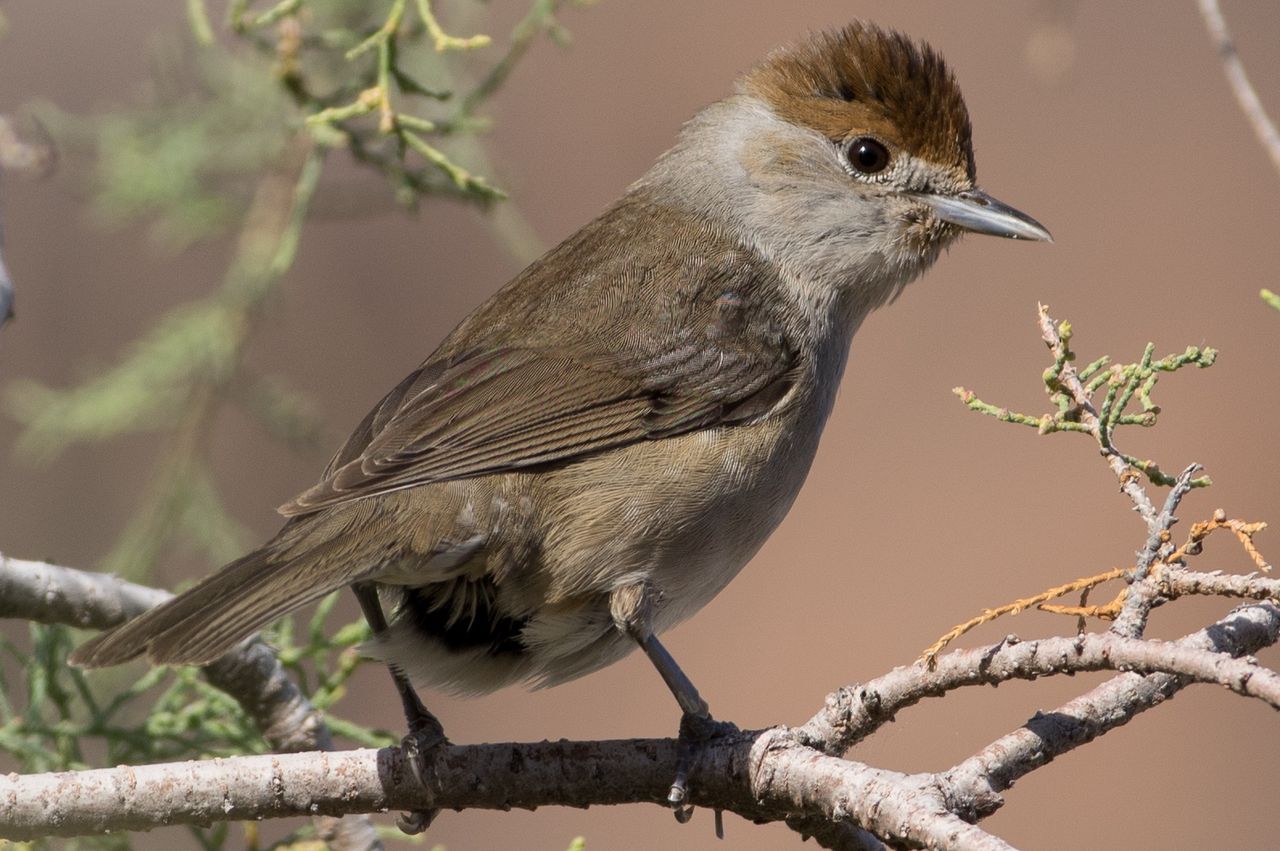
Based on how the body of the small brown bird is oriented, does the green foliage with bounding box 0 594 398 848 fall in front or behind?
behind

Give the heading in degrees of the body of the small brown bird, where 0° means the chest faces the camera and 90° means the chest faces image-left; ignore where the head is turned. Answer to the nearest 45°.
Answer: approximately 270°

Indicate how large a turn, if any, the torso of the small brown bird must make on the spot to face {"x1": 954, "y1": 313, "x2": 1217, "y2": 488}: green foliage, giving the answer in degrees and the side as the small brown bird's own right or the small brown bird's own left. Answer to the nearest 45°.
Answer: approximately 45° to the small brown bird's own right

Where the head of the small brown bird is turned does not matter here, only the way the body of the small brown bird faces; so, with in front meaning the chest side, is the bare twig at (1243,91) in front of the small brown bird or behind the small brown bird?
in front
